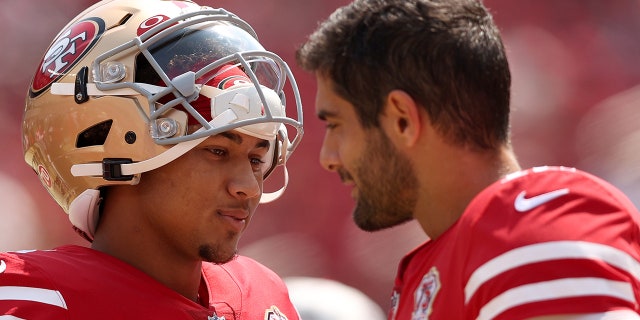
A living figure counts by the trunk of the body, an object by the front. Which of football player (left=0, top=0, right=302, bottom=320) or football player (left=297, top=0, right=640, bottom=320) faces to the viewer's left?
football player (left=297, top=0, right=640, bottom=320)

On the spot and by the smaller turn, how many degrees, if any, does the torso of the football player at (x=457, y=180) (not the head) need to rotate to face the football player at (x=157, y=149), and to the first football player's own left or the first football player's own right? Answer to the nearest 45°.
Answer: approximately 45° to the first football player's own right

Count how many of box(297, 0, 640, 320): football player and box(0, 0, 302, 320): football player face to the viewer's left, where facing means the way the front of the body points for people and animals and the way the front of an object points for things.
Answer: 1

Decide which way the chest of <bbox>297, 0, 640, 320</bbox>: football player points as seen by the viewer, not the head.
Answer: to the viewer's left

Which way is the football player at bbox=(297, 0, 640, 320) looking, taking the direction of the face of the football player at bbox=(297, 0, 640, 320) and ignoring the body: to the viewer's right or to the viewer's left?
to the viewer's left

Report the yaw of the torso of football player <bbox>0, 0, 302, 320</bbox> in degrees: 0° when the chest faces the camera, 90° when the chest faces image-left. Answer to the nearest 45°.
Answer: approximately 315°
